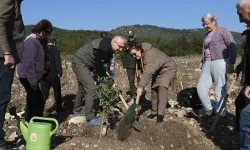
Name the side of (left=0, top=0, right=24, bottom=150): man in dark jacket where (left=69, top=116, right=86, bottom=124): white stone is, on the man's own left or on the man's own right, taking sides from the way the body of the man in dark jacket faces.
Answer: on the man's own left

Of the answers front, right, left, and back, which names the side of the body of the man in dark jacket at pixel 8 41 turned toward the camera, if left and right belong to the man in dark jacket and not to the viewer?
right

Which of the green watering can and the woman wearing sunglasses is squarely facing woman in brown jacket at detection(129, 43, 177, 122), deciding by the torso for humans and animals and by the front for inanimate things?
the woman wearing sunglasses

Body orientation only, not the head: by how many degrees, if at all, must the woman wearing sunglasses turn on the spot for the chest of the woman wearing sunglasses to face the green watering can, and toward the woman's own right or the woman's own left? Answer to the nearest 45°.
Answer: approximately 90° to the woman's own right

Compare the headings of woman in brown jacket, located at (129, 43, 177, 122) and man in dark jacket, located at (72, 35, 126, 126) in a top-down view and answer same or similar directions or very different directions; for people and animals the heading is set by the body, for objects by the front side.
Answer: very different directions

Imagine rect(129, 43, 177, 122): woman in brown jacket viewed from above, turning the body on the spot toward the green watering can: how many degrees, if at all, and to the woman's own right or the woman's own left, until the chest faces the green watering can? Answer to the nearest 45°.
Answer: approximately 45° to the woman's own left

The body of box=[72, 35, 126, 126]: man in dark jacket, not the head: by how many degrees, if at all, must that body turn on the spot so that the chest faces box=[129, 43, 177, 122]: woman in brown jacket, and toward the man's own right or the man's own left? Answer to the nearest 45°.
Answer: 0° — they already face them

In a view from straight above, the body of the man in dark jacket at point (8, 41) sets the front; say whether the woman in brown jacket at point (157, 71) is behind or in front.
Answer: in front

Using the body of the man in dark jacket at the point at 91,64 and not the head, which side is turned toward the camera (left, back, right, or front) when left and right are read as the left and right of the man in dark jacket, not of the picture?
right

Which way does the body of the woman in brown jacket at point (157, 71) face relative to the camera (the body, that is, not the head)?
to the viewer's left

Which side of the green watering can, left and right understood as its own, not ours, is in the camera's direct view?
left

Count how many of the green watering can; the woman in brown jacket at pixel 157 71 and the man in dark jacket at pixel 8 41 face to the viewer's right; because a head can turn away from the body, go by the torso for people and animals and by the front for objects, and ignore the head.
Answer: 1
